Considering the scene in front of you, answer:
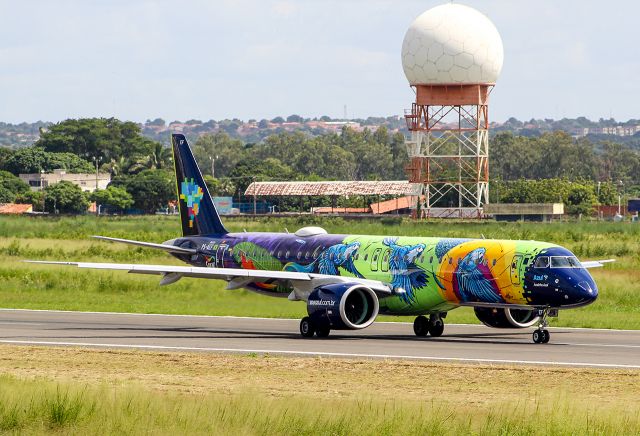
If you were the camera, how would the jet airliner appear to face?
facing the viewer and to the right of the viewer
